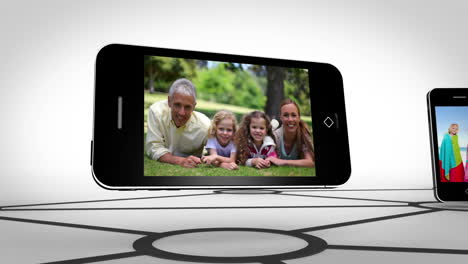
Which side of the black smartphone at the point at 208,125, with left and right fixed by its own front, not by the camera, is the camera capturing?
front

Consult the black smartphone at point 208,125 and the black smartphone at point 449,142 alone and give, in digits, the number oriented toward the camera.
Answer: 2

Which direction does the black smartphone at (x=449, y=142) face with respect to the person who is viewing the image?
facing the viewer
